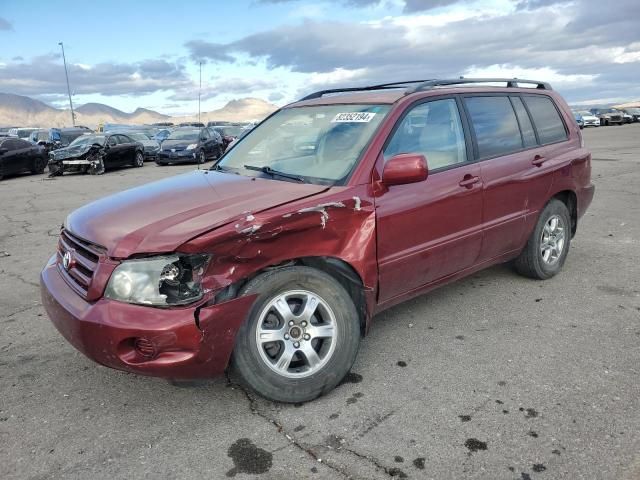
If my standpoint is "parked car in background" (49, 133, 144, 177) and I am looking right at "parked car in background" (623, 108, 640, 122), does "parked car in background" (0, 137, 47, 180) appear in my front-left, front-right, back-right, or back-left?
back-left

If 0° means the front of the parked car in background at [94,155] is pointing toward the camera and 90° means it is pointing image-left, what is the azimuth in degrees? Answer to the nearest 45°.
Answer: approximately 45°

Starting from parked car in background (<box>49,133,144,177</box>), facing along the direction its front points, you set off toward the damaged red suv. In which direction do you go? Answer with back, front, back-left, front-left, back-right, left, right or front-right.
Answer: front-left

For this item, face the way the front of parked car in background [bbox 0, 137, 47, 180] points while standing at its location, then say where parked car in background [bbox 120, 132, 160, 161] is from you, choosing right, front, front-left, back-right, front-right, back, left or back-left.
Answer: back

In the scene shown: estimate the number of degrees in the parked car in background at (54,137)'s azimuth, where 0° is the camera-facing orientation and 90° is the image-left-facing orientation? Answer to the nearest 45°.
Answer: approximately 45°

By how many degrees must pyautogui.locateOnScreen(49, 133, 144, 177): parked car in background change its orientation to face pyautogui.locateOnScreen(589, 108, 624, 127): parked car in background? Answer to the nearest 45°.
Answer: approximately 135° to its left

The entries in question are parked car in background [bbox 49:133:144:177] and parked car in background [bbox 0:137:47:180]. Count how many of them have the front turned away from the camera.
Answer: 0

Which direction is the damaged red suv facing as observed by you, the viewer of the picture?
facing the viewer and to the left of the viewer

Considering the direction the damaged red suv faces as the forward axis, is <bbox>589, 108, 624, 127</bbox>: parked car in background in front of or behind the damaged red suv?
behind

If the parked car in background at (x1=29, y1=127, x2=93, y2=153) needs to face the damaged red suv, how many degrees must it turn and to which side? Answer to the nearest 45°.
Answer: approximately 45° to its left

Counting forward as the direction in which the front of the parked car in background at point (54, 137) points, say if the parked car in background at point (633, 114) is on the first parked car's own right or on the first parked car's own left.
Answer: on the first parked car's own left

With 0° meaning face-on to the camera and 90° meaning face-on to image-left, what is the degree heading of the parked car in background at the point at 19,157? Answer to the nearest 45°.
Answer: approximately 45°

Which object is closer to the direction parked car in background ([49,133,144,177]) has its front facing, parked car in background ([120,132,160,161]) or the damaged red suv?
the damaged red suv
